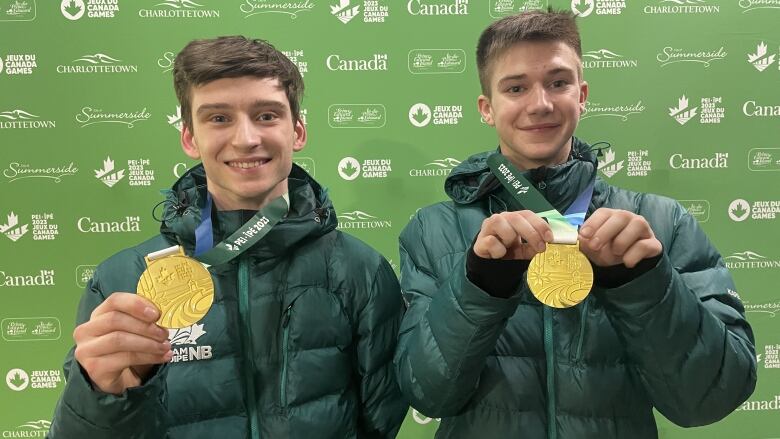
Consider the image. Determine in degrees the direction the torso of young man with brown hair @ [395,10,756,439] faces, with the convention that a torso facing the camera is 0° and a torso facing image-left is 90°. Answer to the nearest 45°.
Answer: approximately 0°

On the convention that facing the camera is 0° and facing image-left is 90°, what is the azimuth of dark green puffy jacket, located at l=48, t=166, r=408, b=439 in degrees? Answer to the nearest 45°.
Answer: approximately 0°

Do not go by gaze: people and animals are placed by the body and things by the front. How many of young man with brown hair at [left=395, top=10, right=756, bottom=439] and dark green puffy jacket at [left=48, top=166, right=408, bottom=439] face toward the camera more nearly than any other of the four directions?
2
